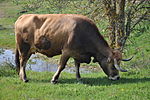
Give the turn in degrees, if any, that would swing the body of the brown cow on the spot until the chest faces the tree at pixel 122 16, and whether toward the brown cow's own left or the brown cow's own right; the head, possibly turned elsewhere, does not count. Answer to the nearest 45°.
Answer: approximately 45° to the brown cow's own left

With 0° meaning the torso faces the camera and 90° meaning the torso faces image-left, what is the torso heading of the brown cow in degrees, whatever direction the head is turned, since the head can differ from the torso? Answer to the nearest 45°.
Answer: approximately 270°
